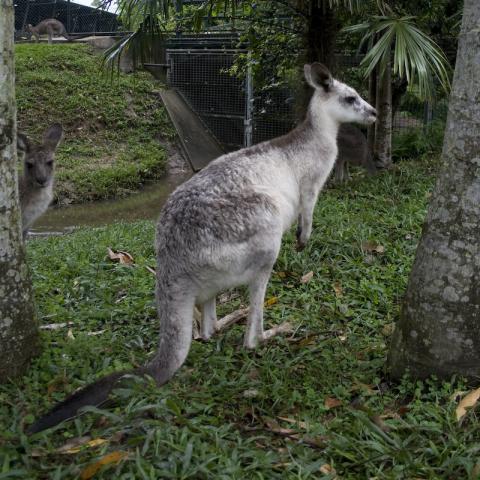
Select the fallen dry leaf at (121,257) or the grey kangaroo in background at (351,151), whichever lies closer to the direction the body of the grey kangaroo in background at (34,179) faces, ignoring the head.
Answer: the fallen dry leaf

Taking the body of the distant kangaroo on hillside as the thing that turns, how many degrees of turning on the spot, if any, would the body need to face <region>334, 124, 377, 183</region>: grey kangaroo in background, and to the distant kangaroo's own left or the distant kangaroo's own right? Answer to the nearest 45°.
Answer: approximately 90° to the distant kangaroo's own left

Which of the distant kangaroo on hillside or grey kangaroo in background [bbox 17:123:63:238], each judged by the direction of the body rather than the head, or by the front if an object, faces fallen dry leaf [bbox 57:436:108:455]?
the grey kangaroo in background

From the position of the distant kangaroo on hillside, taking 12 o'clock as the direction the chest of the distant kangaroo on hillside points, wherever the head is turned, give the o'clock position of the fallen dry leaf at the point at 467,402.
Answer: The fallen dry leaf is roughly at 9 o'clock from the distant kangaroo on hillside.

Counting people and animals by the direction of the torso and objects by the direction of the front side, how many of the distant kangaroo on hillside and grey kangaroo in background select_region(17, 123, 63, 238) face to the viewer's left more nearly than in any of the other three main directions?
1

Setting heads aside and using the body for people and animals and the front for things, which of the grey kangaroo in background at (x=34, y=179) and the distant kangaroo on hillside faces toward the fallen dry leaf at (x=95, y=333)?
the grey kangaroo in background

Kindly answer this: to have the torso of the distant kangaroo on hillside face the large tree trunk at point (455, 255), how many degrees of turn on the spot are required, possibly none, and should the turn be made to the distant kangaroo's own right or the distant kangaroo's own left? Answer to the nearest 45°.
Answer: approximately 90° to the distant kangaroo's own left

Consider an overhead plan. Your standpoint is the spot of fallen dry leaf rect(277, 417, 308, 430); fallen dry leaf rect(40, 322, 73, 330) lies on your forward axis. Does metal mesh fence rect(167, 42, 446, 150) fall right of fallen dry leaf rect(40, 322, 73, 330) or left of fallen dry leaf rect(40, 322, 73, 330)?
right

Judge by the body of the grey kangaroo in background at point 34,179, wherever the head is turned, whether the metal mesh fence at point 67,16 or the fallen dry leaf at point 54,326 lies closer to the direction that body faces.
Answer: the fallen dry leaf

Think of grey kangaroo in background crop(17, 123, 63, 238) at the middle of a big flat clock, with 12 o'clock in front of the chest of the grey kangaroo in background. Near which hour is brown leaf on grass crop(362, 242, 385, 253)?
The brown leaf on grass is roughly at 10 o'clock from the grey kangaroo in background.

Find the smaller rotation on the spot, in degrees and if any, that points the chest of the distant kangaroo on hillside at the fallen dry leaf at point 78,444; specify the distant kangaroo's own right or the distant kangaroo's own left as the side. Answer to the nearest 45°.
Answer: approximately 90° to the distant kangaroo's own left

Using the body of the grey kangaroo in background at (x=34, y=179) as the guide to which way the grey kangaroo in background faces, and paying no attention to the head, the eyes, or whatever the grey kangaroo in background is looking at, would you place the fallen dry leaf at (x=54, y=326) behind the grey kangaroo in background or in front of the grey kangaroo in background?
in front

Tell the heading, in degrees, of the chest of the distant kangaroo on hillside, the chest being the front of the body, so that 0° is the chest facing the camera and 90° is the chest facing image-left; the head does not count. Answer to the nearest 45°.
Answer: approximately 90°

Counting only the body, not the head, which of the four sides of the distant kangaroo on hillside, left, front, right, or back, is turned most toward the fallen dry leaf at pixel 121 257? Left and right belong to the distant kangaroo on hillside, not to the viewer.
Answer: left
